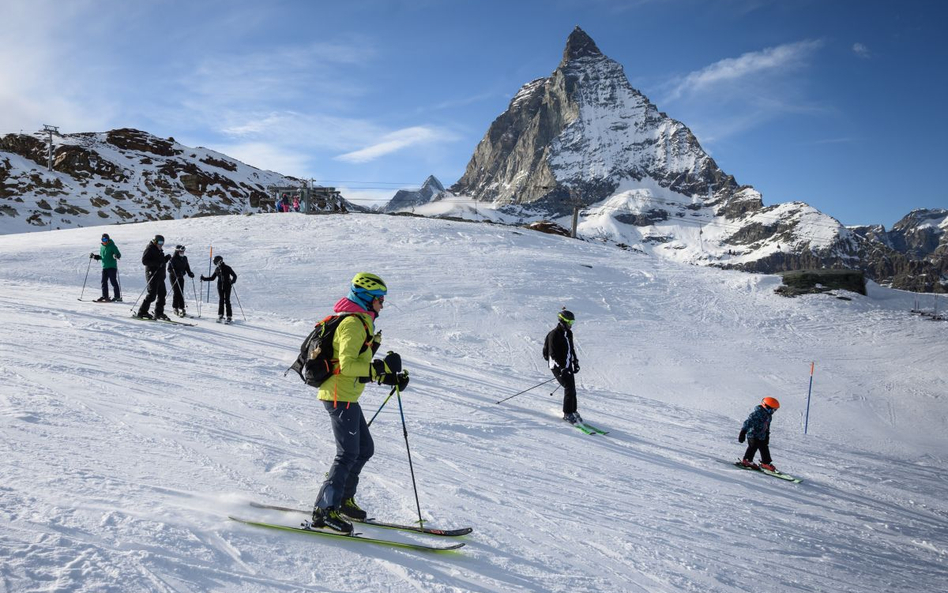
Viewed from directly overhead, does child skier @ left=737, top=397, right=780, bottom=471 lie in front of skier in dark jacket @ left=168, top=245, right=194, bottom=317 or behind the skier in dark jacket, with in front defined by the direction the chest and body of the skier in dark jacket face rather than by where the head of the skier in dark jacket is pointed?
in front

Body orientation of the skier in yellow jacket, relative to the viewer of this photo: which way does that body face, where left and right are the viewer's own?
facing to the right of the viewer

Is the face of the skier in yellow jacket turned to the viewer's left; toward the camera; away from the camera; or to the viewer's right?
to the viewer's right

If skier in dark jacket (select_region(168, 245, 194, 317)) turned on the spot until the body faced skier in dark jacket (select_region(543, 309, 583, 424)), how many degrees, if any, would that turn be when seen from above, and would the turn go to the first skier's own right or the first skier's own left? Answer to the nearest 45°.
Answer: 0° — they already face them

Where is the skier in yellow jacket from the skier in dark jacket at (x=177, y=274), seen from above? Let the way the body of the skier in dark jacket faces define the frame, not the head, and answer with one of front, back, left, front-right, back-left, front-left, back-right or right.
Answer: front-right

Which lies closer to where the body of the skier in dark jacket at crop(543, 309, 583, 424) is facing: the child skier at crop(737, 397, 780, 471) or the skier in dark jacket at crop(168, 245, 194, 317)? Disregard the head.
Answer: the child skier
